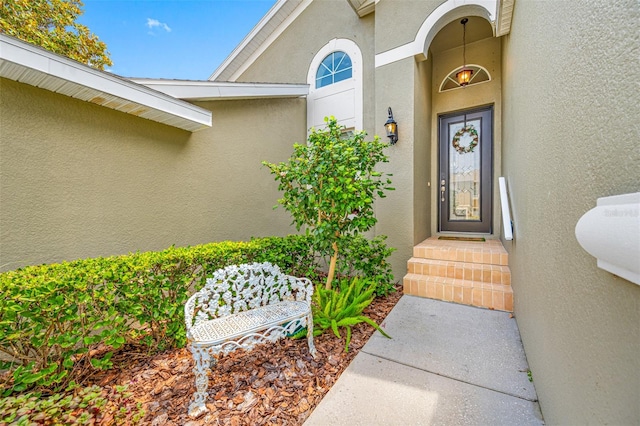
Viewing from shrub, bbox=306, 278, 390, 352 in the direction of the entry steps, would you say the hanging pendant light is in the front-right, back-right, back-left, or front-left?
front-left

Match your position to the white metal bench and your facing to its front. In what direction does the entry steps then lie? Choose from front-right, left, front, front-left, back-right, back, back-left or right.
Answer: front-left

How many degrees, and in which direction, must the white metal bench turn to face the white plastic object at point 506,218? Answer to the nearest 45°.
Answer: approximately 45° to its left

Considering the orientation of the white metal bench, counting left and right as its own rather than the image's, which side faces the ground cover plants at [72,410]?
right

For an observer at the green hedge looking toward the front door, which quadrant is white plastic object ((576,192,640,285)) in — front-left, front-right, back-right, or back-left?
front-right

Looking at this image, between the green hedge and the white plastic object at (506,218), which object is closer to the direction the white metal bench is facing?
the white plastic object

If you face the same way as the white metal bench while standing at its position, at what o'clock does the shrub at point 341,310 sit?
The shrub is roughly at 10 o'clock from the white metal bench.

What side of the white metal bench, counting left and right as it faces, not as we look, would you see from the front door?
left

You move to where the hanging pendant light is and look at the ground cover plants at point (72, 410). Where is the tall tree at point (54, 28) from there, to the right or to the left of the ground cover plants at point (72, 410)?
right

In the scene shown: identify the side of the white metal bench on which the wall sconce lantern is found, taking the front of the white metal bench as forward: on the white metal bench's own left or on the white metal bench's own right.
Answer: on the white metal bench's own left

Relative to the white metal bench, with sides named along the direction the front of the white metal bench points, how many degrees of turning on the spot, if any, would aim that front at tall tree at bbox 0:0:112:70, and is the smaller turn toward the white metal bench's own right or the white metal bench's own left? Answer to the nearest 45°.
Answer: approximately 180°
